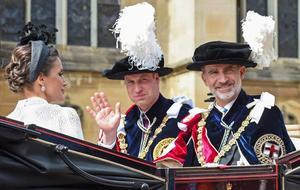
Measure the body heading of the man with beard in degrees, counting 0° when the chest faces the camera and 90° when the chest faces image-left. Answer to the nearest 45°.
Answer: approximately 45°

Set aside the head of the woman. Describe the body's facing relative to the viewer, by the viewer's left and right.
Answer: facing away from the viewer and to the right of the viewer

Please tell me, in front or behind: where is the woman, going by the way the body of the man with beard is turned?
in front

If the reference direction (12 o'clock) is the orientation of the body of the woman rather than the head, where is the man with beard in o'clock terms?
The man with beard is roughly at 1 o'clock from the woman.

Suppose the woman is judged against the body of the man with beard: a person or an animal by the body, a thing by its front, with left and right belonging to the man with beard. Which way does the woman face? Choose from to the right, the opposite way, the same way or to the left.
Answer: the opposite way
